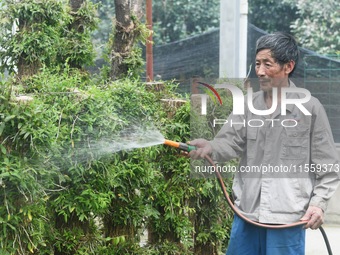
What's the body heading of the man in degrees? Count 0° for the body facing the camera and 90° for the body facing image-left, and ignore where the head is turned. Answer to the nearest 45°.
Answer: approximately 45°

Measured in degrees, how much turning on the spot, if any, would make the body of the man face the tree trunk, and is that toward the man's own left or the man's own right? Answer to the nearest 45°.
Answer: approximately 90° to the man's own right
